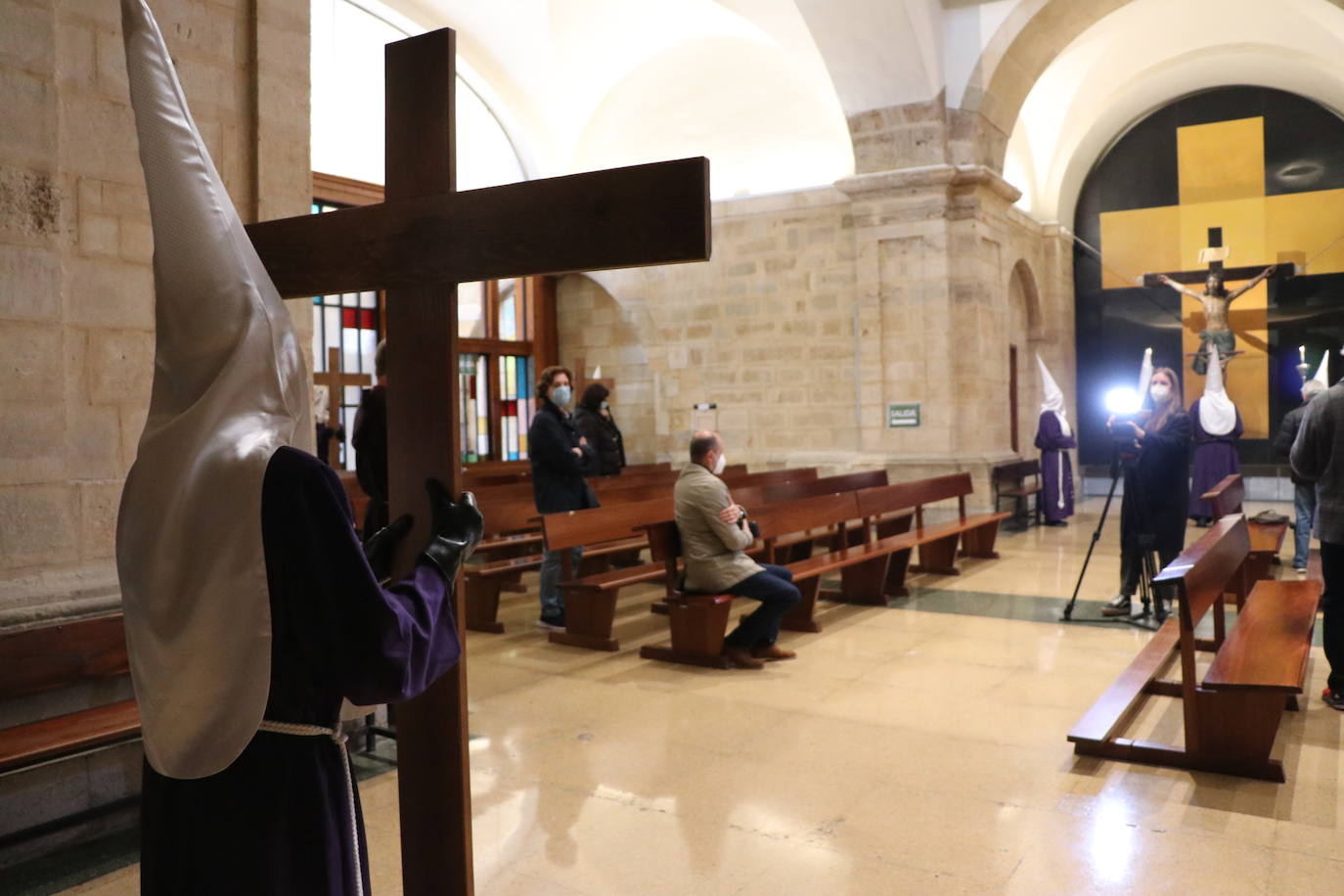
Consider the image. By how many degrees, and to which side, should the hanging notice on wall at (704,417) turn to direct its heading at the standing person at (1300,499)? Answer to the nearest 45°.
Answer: approximately 45° to its left

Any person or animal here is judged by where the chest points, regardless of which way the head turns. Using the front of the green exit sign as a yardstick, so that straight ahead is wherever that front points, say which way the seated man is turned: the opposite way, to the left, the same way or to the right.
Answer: to the left

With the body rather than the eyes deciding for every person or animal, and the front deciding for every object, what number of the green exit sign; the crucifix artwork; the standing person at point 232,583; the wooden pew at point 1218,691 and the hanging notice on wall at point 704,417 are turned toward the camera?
3

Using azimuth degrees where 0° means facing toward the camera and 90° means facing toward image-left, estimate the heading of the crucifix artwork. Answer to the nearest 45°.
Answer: approximately 0°

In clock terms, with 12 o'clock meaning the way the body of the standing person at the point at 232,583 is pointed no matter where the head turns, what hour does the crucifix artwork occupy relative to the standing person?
The crucifix artwork is roughly at 12 o'clock from the standing person.

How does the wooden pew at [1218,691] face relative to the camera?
to the viewer's right

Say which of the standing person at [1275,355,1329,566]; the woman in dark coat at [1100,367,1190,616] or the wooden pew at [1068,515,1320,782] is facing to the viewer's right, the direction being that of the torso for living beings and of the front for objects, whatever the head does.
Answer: the wooden pew
